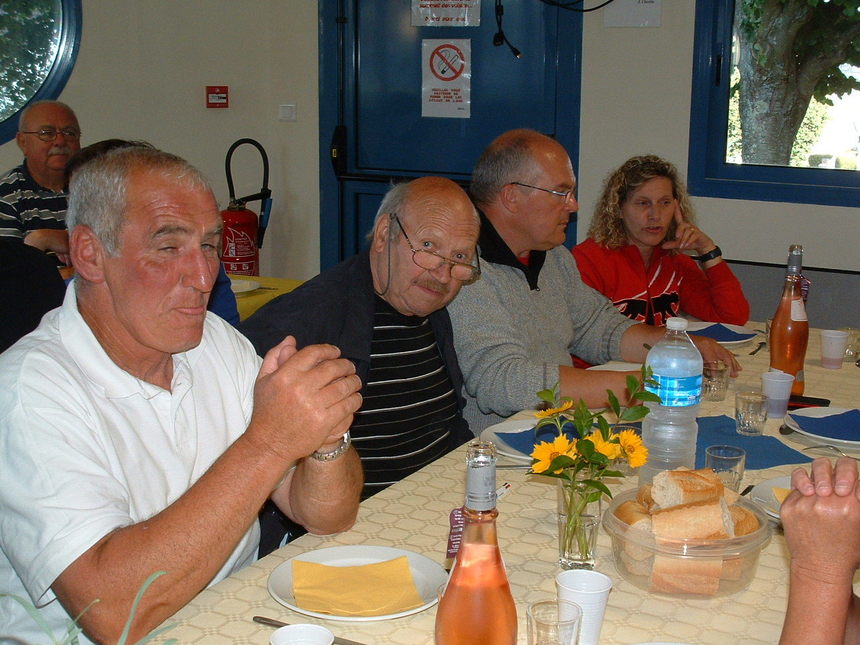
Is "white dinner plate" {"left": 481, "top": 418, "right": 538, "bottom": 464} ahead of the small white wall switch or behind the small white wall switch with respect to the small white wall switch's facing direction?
ahead

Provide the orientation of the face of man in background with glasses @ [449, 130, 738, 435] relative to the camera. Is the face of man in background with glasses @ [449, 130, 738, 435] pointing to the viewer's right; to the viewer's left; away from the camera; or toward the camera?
to the viewer's right

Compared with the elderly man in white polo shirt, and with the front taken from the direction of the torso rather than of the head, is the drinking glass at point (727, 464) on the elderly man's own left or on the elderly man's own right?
on the elderly man's own left

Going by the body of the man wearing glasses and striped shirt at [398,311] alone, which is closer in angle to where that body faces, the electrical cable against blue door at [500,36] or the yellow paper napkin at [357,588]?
the yellow paper napkin

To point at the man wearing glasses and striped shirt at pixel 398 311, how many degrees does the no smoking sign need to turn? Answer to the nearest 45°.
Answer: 0° — it already faces them

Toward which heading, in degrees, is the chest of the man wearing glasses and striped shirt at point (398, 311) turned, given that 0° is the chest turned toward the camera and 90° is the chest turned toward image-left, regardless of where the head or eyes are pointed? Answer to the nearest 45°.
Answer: approximately 315°

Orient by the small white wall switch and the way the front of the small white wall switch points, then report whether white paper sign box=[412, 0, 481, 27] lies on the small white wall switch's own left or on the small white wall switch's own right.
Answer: on the small white wall switch's own left

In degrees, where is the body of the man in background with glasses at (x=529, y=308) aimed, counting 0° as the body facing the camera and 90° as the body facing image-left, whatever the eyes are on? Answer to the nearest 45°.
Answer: approximately 315°

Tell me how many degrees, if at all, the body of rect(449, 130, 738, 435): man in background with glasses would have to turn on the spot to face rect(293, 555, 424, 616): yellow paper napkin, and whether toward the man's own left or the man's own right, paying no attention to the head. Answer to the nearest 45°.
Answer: approximately 45° to the man's own right

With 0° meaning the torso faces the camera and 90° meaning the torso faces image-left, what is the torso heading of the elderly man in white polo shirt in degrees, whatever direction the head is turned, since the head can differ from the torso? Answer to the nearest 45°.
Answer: approximately 315°
